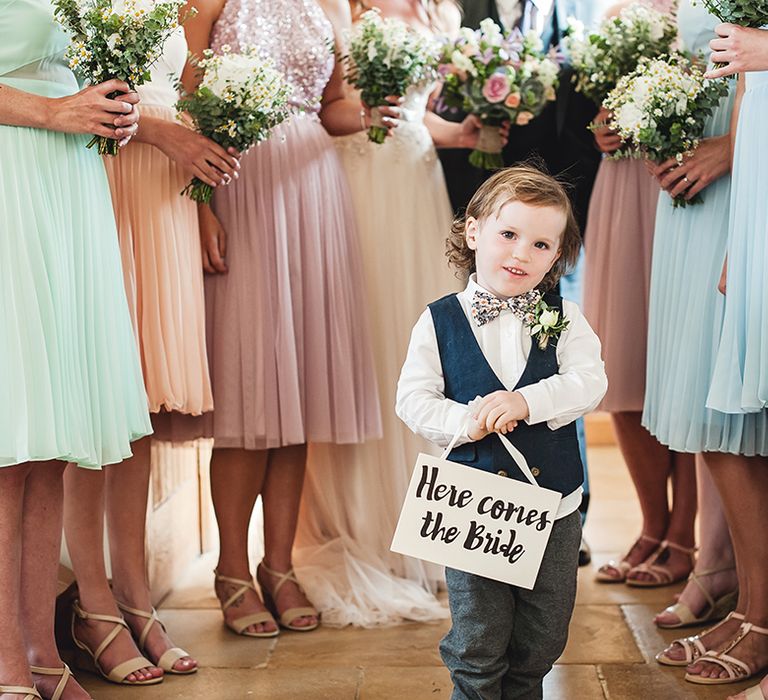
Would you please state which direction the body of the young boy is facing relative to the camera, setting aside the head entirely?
toward the camera
